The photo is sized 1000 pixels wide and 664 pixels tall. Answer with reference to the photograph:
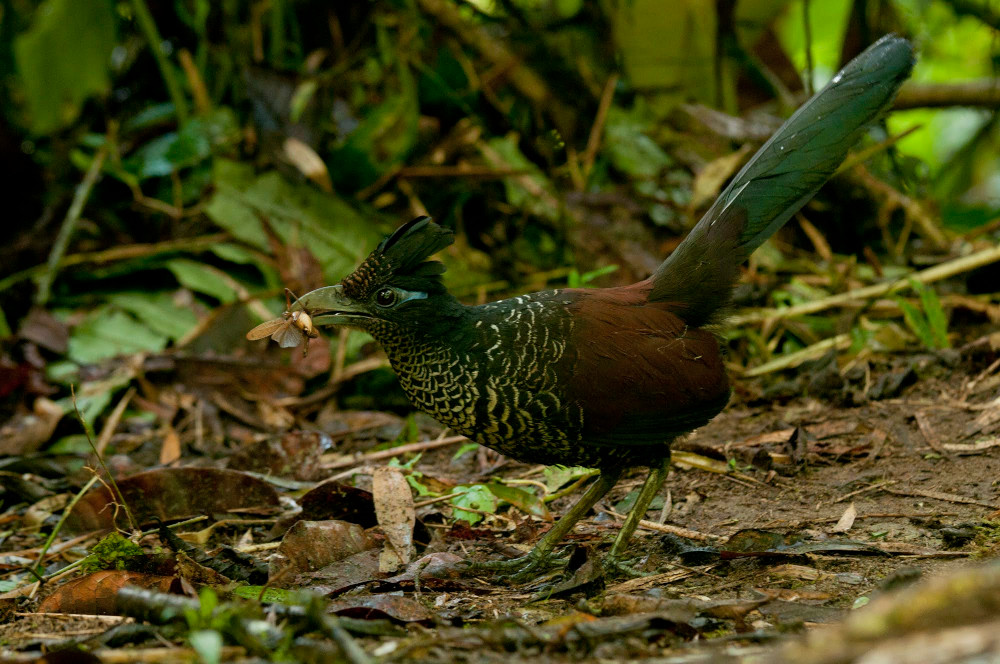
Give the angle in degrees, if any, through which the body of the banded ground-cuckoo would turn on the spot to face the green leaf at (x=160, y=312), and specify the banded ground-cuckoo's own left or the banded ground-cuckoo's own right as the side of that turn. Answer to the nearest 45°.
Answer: approximately 45° to the banded ground-cuckoo's own right

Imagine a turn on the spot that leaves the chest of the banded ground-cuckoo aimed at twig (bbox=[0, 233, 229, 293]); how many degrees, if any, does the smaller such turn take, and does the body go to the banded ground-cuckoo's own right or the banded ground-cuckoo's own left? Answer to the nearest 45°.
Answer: approximately 45° to the banded ground-cuckoo's own right

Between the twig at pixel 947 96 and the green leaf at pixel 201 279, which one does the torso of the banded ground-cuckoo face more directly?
the green leaf

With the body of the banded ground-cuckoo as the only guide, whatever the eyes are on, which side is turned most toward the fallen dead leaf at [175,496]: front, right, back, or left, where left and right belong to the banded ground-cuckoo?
front

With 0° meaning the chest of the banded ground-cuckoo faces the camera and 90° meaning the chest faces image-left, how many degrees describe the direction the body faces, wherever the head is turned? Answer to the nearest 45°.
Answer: approximately 90°

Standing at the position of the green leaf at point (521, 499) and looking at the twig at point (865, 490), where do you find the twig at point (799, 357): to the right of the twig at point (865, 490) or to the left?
left

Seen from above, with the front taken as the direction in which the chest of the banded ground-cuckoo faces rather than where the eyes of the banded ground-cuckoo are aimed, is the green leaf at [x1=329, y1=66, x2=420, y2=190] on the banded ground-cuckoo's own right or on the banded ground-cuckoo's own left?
on the banded ground-cuckoo's own right

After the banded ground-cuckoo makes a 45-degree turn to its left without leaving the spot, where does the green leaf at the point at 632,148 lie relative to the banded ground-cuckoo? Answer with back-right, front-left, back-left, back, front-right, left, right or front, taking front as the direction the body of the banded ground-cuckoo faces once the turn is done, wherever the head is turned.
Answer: back-right
